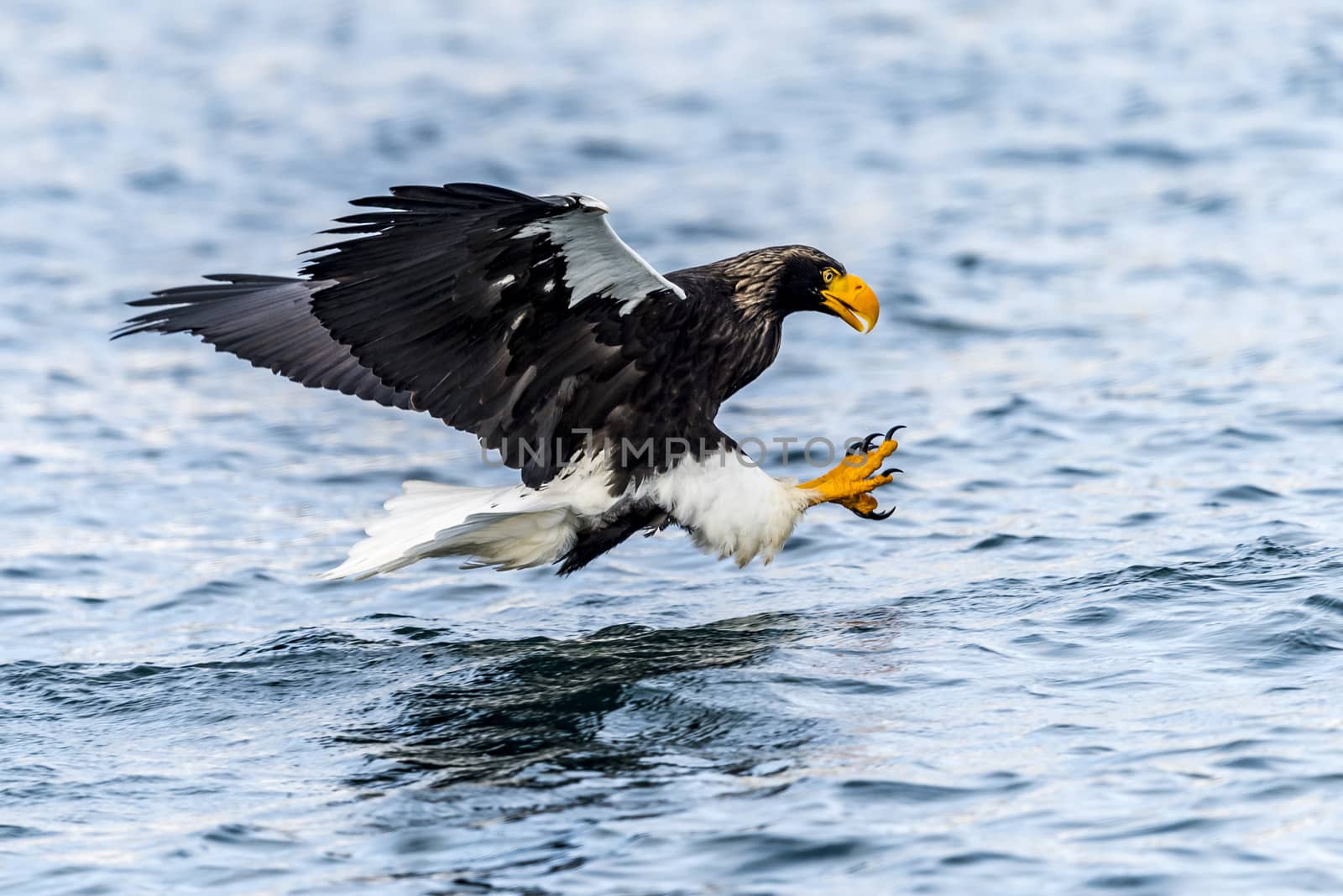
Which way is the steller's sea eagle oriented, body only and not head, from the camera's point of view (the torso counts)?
to the viewer's right
